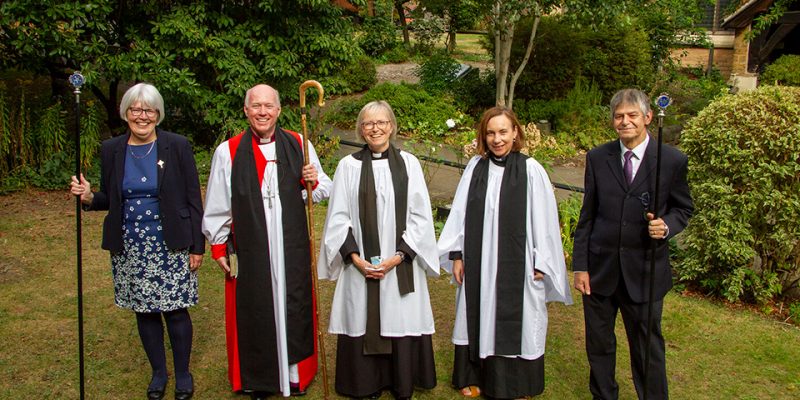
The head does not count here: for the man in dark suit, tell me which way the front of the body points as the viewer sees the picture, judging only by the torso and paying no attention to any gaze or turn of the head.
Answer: toward the camera

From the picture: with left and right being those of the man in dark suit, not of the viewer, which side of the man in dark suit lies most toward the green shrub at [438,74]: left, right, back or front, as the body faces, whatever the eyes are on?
back

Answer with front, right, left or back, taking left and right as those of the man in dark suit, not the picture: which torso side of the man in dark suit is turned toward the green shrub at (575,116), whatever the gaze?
back

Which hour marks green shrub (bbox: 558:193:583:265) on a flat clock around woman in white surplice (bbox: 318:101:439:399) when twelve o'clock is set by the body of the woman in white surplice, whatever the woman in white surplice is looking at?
The green shrub is roughly at 7 o'clock from the woman in white surplice.

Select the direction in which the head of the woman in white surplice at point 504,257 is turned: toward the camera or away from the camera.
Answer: toward the camera

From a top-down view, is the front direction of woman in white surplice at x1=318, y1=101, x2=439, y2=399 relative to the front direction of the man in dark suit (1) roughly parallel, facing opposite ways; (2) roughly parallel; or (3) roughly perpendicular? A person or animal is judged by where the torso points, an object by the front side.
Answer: roughly parallel

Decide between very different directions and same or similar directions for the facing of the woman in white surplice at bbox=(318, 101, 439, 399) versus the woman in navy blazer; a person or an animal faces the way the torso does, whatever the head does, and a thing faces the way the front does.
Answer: same or similar directions

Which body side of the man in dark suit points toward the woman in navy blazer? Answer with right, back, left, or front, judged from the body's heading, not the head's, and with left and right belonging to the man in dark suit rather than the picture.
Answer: right

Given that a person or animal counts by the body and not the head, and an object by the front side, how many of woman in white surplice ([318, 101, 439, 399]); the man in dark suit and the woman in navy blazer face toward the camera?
3

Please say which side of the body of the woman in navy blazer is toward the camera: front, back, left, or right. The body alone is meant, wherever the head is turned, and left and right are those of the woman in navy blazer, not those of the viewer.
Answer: front

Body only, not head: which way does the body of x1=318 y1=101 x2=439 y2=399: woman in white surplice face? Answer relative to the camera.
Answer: toward the camera

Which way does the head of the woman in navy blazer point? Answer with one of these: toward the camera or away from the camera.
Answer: toward the camera

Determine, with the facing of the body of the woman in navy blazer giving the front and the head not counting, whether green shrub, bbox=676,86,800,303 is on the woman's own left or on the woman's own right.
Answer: on the woman's own left

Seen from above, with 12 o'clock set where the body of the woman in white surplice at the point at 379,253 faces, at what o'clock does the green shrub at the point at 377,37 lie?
The green shrub is roughly at 6 o'clock from the woman in white surplice.

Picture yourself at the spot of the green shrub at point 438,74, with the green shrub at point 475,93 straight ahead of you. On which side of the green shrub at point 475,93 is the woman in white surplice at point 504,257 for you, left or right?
right

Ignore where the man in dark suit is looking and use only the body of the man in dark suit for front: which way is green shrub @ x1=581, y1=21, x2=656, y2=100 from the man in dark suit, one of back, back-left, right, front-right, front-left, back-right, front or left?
back
